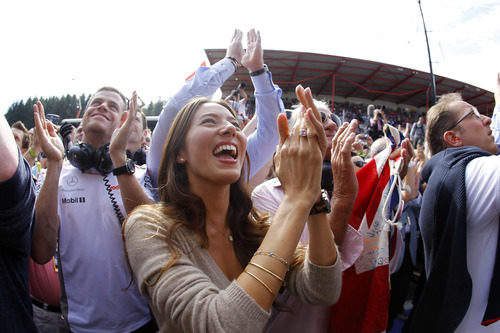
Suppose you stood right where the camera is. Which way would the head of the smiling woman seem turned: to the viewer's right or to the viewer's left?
to the viewer's right

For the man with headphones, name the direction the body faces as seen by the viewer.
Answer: toward the camera

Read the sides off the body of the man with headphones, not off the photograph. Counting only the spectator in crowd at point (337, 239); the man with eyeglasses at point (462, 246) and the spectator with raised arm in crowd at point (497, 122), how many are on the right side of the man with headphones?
0

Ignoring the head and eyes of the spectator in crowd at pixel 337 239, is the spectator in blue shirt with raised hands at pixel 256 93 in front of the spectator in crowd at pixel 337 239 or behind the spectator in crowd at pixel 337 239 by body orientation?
behind

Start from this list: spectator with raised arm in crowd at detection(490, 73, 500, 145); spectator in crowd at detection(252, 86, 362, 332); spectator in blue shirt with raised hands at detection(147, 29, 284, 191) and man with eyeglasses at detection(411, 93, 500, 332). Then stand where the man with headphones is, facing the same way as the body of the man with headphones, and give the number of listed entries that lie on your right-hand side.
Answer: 0

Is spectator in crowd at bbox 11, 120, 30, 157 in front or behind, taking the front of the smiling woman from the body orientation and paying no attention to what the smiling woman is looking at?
behind

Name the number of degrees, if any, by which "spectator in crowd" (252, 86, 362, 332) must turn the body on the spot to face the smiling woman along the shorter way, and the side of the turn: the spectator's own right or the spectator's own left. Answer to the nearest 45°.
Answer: approximately 90° to the spectator's own right

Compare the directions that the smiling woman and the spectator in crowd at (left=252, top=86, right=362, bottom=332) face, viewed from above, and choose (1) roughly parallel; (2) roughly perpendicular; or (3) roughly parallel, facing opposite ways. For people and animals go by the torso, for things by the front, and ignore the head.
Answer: roughly parallel

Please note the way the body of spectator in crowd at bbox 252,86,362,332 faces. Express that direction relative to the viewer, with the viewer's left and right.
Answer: facing the viewer and to the right of the viewer

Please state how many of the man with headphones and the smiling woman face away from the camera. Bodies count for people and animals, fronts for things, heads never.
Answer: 0

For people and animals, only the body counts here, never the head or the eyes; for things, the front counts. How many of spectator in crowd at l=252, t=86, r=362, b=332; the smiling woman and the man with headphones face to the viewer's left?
0

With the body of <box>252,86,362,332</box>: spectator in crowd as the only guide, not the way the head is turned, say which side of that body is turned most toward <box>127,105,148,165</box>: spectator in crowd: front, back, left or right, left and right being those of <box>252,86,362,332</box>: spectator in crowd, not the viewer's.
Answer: back

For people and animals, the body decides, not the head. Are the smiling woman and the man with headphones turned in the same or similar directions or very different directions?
same or similar directions

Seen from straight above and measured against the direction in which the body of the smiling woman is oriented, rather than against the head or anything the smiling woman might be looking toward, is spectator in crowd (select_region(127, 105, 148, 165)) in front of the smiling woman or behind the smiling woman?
behind

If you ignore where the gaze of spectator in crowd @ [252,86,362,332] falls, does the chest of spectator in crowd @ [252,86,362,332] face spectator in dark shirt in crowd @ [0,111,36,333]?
no

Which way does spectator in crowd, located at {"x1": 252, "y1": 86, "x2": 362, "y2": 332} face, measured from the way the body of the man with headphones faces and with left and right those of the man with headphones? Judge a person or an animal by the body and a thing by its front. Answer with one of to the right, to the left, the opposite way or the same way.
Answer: the same way
